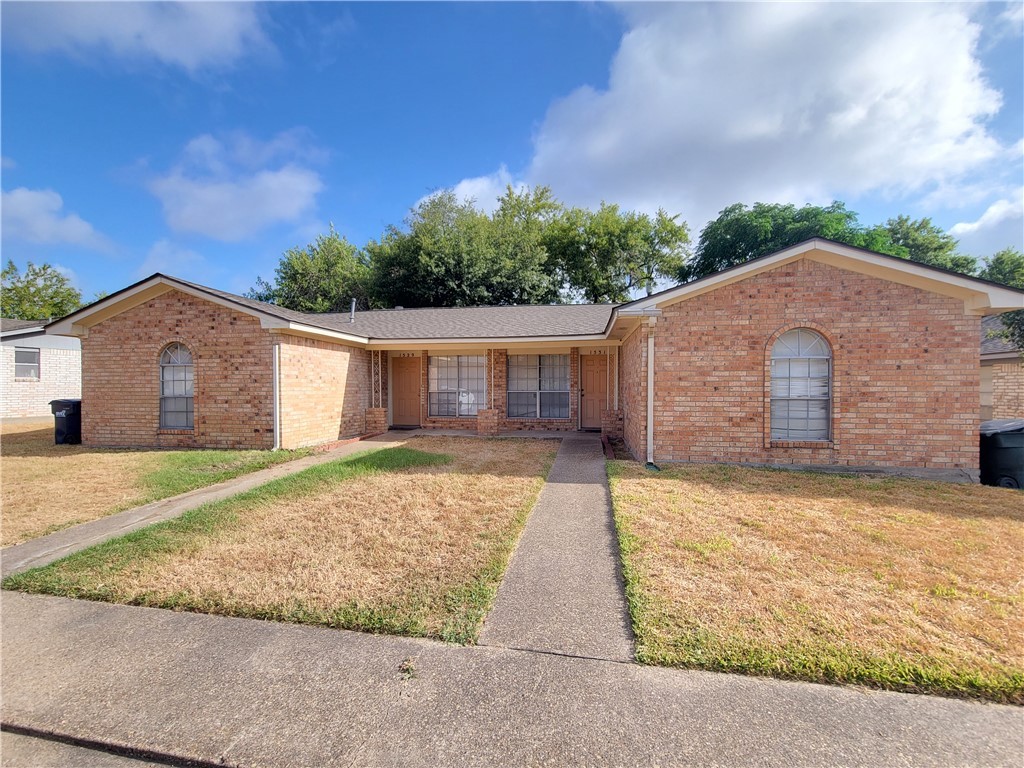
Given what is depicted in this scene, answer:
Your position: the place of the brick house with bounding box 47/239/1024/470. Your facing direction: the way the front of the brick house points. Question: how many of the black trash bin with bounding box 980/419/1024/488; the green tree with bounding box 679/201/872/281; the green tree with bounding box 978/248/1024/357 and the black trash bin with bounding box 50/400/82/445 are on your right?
1

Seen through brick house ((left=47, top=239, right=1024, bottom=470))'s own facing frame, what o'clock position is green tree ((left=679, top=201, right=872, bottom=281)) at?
The green tree is roughly at 7 o'clock from the brick house.

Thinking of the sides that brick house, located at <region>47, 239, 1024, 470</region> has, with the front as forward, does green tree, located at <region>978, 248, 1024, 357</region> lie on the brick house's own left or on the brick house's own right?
on the brick house's own left

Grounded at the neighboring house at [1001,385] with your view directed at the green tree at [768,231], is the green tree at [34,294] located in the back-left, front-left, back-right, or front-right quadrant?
front-left

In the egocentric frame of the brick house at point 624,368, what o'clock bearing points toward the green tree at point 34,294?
The green tree is roughly at 4 o'clock from the brick house.

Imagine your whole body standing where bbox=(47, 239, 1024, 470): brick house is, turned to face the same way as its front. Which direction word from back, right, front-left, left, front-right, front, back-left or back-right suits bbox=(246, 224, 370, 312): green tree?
back-right

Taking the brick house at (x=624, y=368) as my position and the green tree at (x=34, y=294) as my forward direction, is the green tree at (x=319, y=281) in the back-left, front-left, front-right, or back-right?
front-right

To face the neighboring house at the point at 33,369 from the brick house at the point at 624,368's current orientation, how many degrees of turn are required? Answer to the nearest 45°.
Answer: approximately 90° to its right

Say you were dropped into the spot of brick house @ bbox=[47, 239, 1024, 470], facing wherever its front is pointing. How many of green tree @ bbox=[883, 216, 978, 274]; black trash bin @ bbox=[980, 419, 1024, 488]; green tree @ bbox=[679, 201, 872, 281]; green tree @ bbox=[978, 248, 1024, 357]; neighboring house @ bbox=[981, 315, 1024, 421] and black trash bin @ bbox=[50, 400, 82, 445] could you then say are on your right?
1

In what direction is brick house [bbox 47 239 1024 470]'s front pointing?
toward the camera

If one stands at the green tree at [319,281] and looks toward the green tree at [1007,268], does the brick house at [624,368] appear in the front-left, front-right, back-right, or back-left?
front-right

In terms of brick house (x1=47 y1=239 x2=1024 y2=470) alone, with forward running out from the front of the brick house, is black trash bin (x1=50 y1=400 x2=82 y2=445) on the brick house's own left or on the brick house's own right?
on the brick house's own right

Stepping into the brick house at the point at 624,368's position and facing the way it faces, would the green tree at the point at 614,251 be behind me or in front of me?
behind

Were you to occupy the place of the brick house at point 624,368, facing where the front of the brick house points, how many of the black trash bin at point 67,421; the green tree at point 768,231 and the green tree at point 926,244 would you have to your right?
1

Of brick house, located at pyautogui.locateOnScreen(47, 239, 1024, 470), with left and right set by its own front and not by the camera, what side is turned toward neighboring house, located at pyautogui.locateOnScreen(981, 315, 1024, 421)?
left

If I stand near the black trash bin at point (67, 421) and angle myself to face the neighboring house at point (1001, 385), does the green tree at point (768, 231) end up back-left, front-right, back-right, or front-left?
front-left
